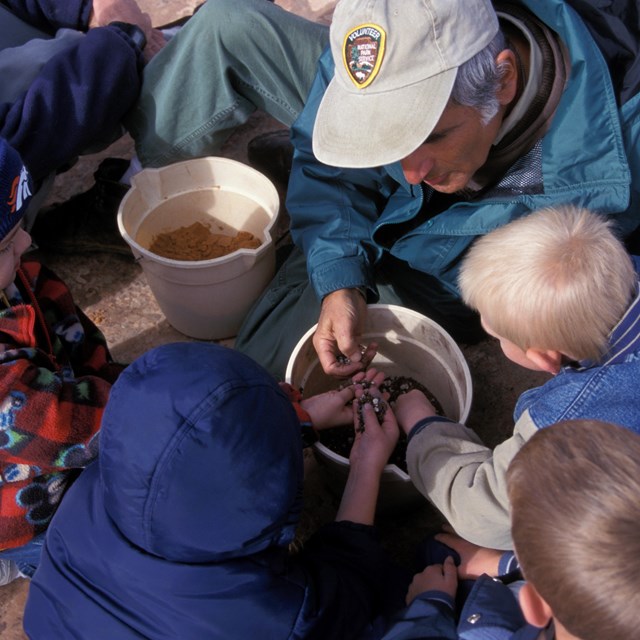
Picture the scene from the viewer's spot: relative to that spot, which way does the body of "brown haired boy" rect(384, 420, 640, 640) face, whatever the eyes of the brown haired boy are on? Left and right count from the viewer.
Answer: facing away from the viewer and to the left of the viewer

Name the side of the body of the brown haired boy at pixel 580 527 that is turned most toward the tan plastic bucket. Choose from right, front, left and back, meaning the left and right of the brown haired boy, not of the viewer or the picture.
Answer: front

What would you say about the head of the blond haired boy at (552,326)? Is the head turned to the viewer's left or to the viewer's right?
to the viewer's left

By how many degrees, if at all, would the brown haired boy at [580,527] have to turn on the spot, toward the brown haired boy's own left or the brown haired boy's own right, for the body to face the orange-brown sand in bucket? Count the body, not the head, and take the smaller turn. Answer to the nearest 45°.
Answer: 0° — they already face it

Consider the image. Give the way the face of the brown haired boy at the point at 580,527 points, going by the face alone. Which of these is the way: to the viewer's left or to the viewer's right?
to the viewer's left
